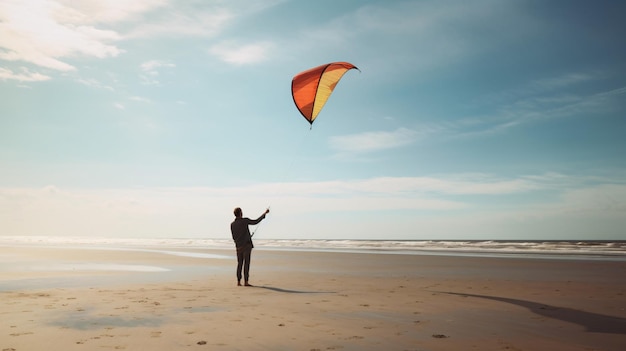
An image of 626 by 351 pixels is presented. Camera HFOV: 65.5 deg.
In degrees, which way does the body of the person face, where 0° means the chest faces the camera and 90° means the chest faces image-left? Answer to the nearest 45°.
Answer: approximately 225°
